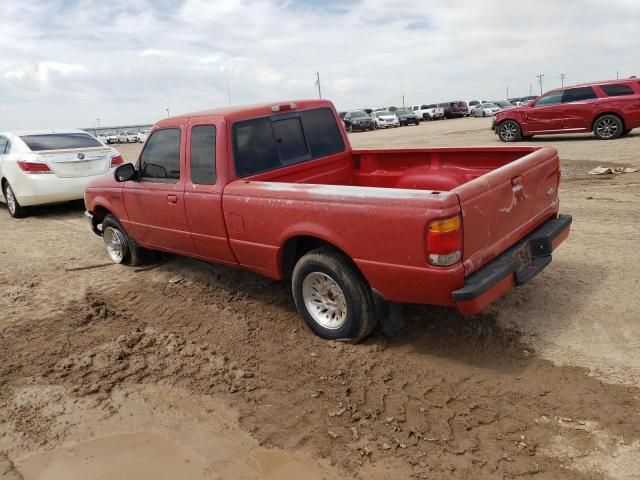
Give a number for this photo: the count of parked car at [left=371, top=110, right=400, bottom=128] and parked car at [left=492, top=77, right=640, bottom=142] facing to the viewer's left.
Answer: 1

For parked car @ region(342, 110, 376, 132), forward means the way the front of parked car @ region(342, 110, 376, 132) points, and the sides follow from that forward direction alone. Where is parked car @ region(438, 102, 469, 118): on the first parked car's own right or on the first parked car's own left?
on the first parked car's own left

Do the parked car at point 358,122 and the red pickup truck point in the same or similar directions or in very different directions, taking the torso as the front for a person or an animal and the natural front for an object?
very different directions

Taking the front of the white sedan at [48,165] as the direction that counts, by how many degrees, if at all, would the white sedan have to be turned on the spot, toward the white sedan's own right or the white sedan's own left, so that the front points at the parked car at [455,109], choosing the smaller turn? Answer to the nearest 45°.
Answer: approximately 90° to the white sedan's own right

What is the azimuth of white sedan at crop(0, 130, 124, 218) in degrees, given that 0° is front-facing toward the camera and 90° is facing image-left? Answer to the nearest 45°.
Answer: approximately 135°

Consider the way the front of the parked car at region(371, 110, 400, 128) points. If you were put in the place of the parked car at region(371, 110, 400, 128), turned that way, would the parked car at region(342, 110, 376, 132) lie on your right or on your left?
on your right

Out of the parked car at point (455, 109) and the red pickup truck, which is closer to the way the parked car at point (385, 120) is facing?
the red pickup truck

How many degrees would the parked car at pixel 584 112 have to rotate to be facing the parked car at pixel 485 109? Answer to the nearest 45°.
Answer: approximately 90° to its right

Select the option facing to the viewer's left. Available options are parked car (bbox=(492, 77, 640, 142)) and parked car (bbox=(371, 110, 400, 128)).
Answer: parked car (bbox=(492, 77, 640, 142))

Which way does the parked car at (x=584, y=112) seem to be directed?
to the viewer's left

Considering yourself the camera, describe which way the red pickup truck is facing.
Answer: facing away from the viewer and to the left of the viewer
